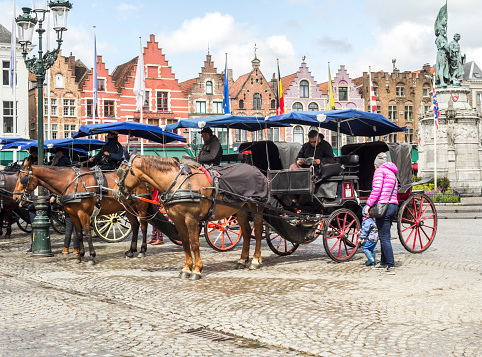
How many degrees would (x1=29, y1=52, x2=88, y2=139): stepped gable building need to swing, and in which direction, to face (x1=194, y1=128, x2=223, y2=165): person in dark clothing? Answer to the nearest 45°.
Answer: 0° — it already faces them

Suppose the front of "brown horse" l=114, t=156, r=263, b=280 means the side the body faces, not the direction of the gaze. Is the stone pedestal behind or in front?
behind

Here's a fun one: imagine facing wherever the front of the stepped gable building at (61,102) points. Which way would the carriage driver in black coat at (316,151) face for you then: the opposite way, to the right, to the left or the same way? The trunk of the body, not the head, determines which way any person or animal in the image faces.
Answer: to the right

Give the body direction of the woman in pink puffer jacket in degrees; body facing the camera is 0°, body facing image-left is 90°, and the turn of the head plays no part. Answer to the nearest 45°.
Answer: approximately 135°

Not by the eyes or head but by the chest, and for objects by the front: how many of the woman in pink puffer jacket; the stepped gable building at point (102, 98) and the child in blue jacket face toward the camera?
1

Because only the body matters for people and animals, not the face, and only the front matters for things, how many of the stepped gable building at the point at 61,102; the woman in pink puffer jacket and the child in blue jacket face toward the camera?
1

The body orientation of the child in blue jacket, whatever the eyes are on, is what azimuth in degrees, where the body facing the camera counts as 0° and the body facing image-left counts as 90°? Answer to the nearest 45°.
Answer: approximately 90°

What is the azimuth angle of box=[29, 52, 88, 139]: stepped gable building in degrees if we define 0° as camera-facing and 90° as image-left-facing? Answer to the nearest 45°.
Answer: approximately 0°

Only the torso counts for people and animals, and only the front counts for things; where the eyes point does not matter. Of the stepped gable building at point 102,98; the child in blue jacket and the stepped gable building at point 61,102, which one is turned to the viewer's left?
the child in blue jacket

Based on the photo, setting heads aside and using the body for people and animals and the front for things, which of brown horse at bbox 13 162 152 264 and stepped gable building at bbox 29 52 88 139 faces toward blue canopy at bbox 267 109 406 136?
the stepped gable building

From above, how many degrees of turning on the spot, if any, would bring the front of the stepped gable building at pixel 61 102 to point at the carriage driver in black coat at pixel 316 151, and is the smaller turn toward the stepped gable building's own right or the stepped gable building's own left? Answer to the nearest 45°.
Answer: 0° — it already faces them

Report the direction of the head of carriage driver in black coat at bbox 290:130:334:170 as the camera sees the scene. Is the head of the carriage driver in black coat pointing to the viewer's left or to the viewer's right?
to the viewer's left

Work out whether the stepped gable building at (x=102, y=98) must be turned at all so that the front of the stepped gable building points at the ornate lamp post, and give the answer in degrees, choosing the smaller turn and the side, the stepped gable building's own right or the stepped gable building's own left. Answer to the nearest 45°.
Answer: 0° — it already faces it
